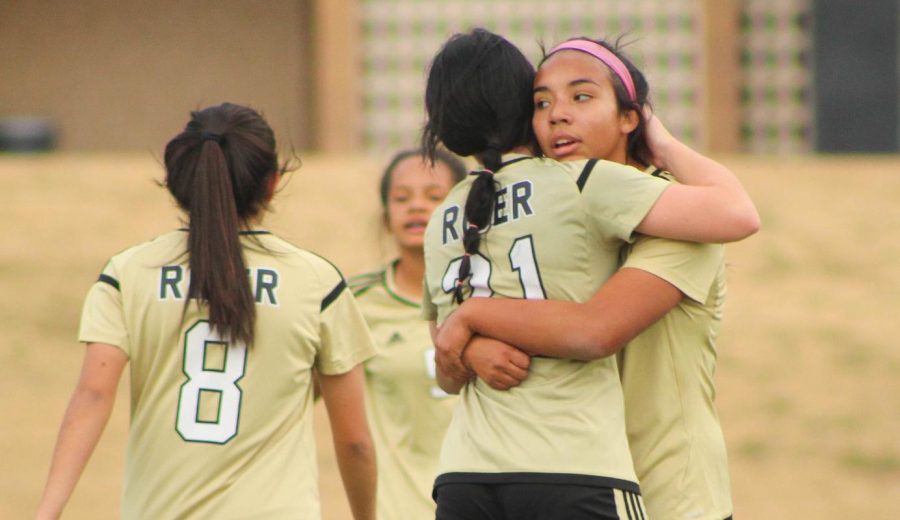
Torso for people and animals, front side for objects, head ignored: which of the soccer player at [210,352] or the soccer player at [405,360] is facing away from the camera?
the soccer player at [210,352]

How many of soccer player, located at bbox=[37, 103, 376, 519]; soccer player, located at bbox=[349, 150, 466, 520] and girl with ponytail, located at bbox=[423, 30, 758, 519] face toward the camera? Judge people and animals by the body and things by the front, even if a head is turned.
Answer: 1

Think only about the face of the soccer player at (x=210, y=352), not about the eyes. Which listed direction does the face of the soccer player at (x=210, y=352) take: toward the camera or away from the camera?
away from the camera

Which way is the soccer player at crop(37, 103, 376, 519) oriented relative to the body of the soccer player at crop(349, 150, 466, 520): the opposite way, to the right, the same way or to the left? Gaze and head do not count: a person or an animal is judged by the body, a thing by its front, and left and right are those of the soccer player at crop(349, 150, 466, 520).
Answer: the opposite way

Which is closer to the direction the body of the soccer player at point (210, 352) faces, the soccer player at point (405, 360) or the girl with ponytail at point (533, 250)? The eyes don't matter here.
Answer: the soccer player

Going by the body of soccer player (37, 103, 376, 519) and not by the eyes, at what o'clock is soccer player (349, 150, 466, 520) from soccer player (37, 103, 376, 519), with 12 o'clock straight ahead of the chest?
soccer player (349, 150, 466, 520) is roughly at 1 o'clock from soccer player (37, 103, 376, 519).

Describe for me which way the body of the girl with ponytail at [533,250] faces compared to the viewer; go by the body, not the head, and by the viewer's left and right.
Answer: facing away from the viewer and to the right of the viewer

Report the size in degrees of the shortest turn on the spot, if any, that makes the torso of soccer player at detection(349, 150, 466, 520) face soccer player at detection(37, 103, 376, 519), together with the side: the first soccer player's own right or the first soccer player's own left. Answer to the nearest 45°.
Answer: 0° — they already face them

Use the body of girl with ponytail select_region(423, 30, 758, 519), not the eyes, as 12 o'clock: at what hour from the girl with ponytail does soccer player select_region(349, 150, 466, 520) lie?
The soccer player is roughly at 10 o'clock from the girl with ponytail.

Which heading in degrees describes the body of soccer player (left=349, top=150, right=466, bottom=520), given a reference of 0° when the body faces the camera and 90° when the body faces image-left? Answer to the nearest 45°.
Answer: approximately 0°

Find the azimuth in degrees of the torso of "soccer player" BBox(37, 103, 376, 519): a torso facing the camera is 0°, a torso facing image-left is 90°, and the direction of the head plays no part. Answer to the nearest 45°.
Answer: approximately 180°

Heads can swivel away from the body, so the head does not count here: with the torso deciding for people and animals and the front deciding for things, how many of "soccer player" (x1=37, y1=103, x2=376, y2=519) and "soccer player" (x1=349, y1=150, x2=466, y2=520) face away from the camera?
1

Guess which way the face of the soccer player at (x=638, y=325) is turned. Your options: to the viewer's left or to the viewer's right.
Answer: to the viewer's left
